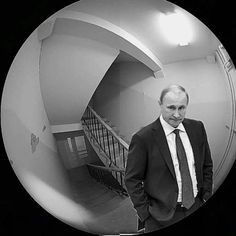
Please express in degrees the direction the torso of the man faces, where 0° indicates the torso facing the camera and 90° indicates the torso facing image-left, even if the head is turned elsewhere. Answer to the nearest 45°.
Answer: approximately 315°
